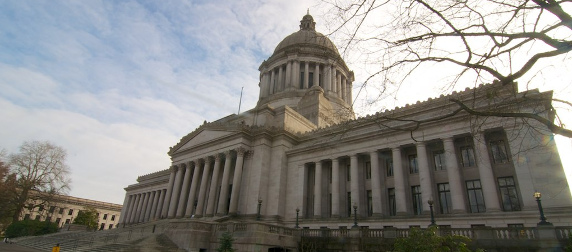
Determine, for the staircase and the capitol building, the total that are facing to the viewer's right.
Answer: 0

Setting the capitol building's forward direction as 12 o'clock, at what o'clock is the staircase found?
The staircase is roughly at 1 o'clock from the capitol building.

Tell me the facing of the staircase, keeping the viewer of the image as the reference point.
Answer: facing the viewer and to the left of the viewer

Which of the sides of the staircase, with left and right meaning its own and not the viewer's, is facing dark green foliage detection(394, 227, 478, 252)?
left

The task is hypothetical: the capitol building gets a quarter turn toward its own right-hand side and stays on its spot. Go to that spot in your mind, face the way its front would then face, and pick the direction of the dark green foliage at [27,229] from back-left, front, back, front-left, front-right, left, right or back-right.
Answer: front-left
